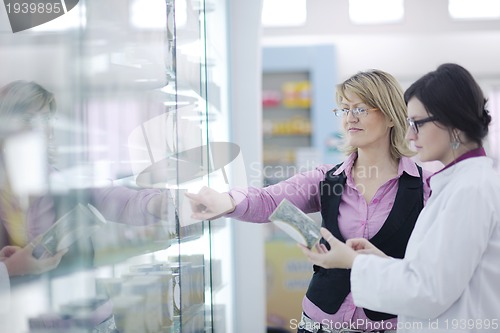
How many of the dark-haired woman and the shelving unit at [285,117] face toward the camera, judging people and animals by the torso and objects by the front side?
1

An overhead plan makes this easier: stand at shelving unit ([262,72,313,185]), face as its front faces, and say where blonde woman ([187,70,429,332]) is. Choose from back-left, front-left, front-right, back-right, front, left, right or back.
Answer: front

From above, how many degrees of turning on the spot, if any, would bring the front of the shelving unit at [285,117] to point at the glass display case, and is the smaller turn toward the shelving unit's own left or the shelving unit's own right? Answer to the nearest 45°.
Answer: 0° — it already faces it

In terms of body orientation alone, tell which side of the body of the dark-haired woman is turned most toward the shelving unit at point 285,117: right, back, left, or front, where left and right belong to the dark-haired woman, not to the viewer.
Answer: right

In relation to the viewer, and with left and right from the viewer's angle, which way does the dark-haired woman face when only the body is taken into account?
facing to the left of the viewer

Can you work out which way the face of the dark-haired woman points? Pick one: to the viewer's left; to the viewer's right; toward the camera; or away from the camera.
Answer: to the viewer's left

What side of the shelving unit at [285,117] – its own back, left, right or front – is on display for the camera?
front

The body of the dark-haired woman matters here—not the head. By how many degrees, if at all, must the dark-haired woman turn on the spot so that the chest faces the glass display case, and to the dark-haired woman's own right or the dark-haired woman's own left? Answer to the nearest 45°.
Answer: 0° — they already face it

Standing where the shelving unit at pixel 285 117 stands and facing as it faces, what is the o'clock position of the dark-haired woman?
The dark-haired woman is roughly at 12 o'clock from the shelving unit.

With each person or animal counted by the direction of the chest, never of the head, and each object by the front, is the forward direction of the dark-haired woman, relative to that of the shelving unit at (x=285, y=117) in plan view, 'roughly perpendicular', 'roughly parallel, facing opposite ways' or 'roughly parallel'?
roughly perpendicular
